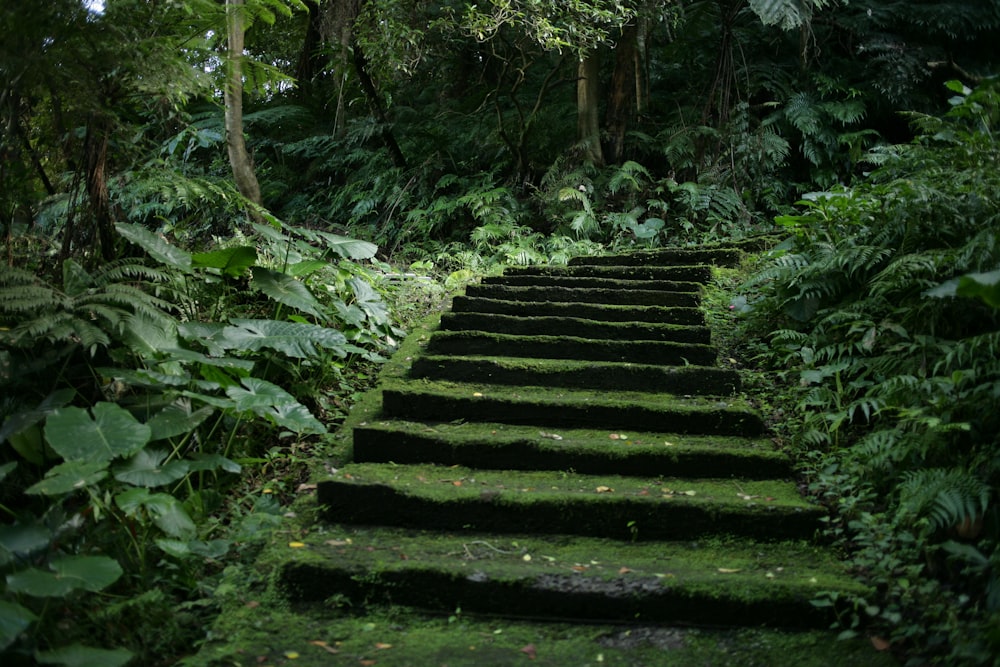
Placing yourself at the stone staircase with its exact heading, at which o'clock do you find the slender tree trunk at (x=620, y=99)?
The slender tree trunk is roughly at 6 o'clock from the stone staircase.

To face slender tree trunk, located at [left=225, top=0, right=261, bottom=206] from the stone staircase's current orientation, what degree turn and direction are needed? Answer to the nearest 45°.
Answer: approximately 135° to its right

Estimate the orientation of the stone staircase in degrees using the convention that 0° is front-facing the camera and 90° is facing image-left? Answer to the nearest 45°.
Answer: approximately 0°

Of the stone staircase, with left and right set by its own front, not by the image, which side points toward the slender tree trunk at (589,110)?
back

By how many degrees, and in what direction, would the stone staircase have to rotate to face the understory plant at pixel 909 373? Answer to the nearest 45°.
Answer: approximately 90° to its left

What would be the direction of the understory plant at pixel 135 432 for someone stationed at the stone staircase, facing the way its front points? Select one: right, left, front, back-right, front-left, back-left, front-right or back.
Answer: right
